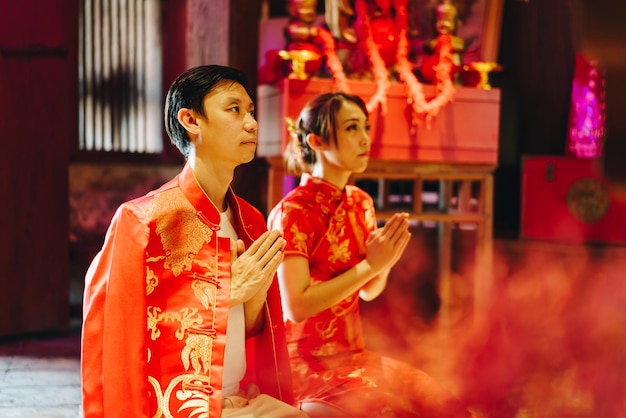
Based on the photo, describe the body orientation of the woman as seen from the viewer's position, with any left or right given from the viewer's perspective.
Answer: facing the viewer and to the right of the viewer

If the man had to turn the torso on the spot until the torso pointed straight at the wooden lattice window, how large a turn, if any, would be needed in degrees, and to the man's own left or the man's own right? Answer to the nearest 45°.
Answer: approximately 135° to the man's own left

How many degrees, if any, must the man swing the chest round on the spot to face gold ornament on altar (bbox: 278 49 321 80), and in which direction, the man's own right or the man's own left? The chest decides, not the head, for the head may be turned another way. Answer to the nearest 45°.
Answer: approximately 135° to the man's own left

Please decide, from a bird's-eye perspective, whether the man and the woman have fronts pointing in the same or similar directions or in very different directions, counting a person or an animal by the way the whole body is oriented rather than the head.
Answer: same or similar directions

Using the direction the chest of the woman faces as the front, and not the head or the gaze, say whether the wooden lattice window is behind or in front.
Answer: behind

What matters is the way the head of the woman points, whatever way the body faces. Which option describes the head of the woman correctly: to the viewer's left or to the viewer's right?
to the viewer's right

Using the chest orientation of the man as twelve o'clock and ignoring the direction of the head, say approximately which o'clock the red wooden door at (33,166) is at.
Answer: The red wooden door is roughly at 7 o'clock from the man.
